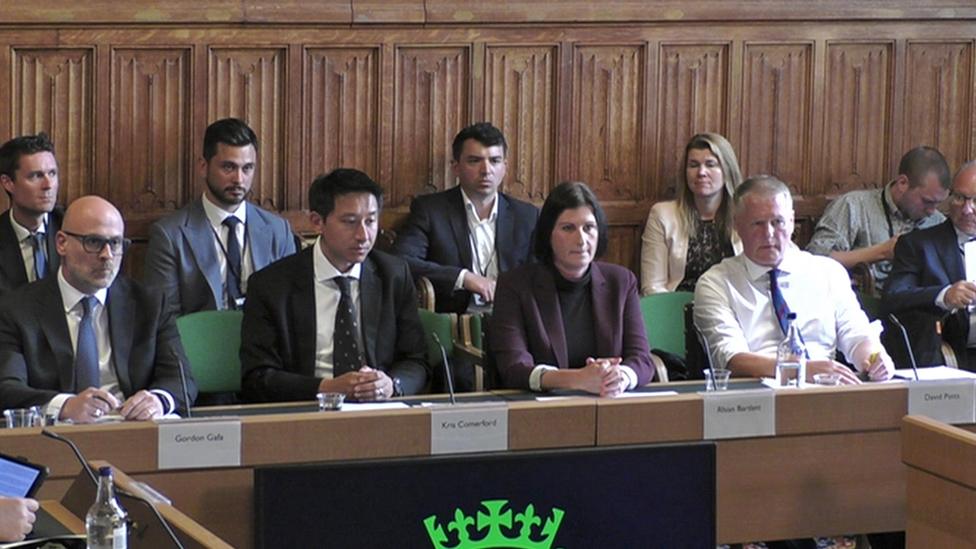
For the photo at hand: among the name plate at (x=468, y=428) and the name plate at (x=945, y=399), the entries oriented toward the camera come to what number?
2

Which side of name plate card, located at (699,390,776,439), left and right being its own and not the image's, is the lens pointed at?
front

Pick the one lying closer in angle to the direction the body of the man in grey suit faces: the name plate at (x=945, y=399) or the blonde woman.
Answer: the name plate

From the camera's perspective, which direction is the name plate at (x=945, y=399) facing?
toward the camera

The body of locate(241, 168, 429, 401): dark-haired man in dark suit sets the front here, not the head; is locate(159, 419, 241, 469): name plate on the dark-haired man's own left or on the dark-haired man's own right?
on the dark-haired man's own right

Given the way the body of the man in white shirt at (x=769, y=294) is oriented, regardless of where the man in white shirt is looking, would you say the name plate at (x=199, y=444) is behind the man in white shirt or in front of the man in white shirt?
in front

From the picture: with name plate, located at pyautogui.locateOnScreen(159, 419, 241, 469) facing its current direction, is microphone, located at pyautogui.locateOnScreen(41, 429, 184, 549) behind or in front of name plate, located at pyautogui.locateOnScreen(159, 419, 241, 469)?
in front

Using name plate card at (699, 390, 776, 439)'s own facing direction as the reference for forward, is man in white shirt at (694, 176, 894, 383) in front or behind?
behind

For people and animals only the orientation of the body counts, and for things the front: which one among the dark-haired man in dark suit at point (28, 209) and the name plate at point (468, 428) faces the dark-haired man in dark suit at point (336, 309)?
the dark-haired man in dark suit at point (28, 209)

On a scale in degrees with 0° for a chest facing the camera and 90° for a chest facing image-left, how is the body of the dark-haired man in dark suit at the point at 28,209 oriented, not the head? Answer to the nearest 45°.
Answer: approximately 315°

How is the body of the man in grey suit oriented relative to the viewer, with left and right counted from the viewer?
facing the viewer and to the right of the viewer

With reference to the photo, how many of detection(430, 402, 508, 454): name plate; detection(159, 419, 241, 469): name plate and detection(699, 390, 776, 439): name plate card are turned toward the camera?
3

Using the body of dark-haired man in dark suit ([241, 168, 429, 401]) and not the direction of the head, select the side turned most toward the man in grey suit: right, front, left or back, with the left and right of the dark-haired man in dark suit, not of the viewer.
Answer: back

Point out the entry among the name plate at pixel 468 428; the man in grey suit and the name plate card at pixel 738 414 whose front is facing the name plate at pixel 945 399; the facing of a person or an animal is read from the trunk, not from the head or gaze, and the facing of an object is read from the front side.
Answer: the man in grey suit

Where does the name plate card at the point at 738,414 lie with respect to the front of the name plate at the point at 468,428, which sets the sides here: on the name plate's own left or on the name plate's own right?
on the name plate's own left

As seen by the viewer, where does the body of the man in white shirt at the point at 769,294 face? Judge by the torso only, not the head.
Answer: toward the camera
